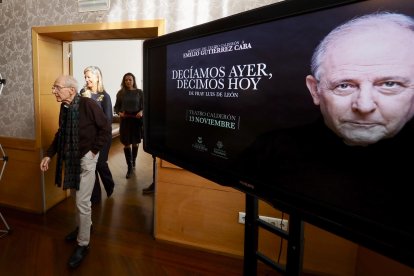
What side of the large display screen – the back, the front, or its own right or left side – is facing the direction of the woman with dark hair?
right

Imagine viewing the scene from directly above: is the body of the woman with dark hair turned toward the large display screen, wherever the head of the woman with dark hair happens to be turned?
yes

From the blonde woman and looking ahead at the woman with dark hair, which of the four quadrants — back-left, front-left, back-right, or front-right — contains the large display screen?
back-right

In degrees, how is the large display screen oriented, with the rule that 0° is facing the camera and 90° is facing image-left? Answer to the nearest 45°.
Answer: approximately 45°

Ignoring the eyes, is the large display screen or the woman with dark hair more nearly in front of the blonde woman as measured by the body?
the large display screen

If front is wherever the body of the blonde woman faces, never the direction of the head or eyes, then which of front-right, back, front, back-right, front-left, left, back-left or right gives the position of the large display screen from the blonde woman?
front-left

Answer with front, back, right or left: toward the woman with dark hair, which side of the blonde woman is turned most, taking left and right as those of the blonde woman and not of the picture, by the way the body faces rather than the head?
back

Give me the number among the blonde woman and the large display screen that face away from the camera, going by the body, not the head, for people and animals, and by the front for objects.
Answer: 0
